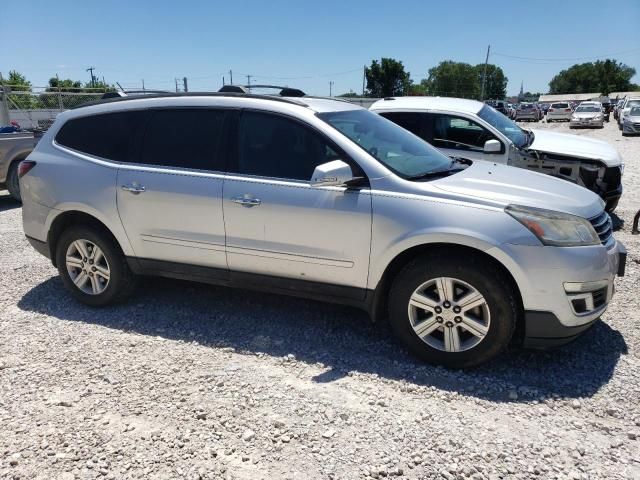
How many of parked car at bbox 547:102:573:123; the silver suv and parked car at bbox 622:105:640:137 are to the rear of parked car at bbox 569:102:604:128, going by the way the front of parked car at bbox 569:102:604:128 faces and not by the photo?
1

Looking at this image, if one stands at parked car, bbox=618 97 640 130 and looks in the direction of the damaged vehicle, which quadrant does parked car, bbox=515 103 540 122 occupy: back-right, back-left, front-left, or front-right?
back-right

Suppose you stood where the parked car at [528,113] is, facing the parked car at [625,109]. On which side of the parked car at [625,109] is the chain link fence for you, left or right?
right

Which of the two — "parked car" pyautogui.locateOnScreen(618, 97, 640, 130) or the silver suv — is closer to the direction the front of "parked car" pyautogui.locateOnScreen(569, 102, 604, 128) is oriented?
the silver suv

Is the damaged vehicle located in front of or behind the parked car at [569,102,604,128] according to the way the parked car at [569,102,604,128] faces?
in front

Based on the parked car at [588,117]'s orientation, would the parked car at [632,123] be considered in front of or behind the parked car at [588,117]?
in front

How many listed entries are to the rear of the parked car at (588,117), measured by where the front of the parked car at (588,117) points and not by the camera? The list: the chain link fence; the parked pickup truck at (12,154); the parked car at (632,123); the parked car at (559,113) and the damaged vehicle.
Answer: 1

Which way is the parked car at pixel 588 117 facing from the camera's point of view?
toward the camera

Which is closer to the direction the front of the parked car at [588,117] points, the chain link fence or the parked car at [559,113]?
the chain link fence

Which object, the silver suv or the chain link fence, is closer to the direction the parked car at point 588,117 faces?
the silver suv

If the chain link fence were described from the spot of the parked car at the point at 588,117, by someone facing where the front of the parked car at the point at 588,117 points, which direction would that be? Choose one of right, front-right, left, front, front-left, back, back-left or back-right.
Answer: front-right

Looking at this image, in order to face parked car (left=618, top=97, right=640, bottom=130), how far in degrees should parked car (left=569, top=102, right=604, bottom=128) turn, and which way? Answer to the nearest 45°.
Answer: approximately 45° to its left

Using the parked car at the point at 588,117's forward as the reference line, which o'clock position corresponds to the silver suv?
The silver suv is roughly at 12 o'clock from the parked car.

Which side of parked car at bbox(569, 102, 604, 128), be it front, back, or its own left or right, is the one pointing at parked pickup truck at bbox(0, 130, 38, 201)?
front

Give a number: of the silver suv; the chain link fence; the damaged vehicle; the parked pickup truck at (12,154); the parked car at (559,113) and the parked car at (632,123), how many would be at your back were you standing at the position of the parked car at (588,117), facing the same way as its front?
1

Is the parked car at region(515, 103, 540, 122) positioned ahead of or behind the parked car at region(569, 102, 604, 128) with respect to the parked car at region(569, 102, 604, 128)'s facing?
behind
